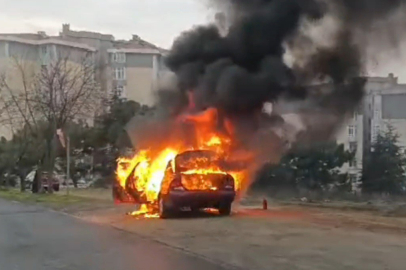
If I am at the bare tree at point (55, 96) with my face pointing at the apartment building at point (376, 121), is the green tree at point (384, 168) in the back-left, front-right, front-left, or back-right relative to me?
front-right

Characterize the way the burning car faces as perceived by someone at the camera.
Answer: facing away from the viewer and to the left of the viewer

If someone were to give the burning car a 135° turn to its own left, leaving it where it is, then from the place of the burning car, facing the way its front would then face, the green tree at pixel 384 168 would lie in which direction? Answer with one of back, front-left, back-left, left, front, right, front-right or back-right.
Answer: back-left

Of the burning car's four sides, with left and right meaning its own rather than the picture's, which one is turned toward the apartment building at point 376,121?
front

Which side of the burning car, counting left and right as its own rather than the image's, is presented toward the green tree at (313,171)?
right
